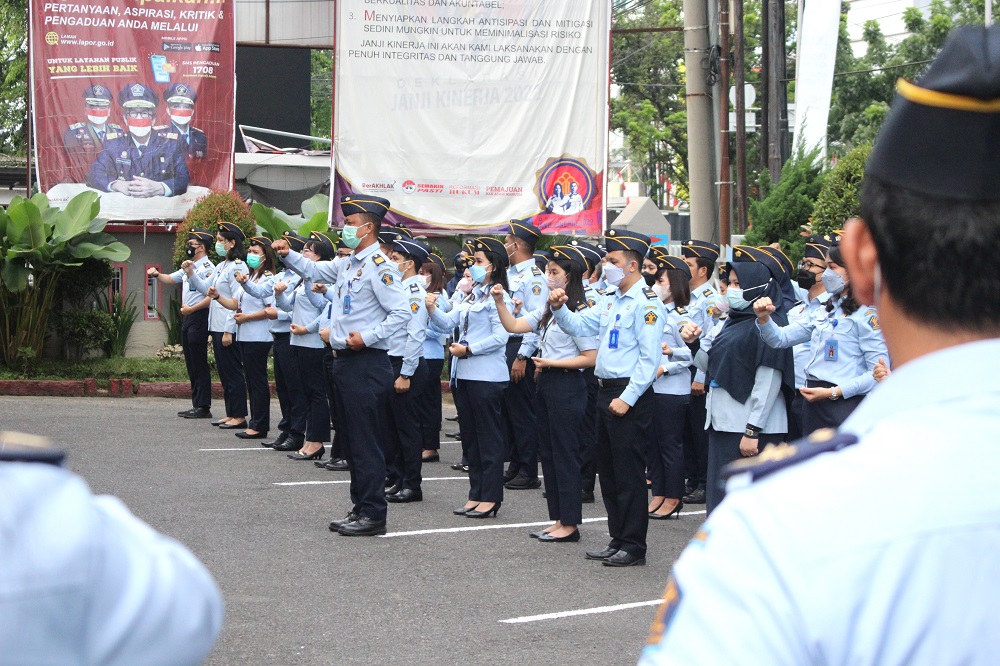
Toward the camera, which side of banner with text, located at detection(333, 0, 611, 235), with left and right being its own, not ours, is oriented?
front

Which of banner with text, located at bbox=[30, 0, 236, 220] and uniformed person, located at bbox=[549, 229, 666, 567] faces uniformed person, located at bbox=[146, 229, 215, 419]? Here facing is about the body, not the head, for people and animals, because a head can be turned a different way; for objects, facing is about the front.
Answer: the banner with text

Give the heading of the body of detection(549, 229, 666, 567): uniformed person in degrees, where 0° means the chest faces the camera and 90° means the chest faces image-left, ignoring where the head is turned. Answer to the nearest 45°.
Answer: approximately 45°

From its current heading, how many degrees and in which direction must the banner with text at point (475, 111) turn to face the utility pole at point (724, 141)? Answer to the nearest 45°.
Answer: approximately 90° to its left

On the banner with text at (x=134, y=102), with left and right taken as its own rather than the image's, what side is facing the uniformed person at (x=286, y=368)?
front

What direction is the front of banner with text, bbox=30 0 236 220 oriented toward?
toward the camera

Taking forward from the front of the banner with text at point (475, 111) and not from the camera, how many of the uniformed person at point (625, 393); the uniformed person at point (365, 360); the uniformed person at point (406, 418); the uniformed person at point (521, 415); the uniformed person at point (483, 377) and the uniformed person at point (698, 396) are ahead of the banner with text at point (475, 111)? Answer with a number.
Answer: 6

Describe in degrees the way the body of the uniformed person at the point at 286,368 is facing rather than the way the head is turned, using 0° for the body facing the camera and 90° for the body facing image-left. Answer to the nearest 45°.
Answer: approximately 90°

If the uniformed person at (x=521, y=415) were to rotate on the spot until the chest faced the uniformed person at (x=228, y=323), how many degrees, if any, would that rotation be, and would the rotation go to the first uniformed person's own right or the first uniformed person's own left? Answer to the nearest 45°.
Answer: approximately 45° to the first uniformed person's own right
